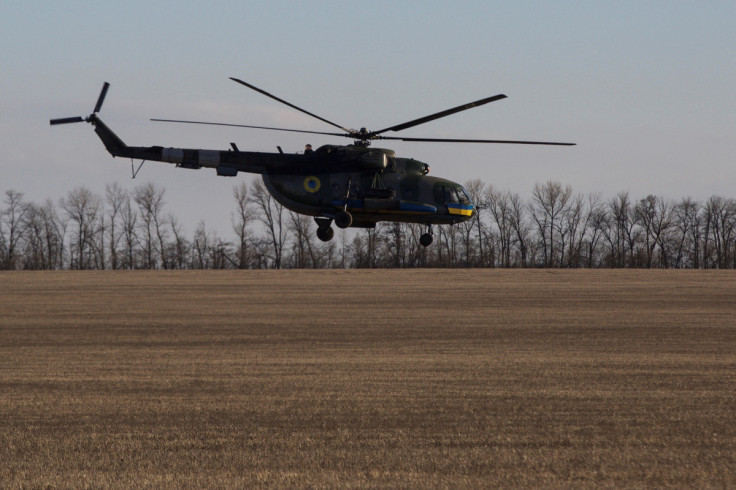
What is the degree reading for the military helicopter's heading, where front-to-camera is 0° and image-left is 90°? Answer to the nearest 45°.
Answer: approximately 270°
